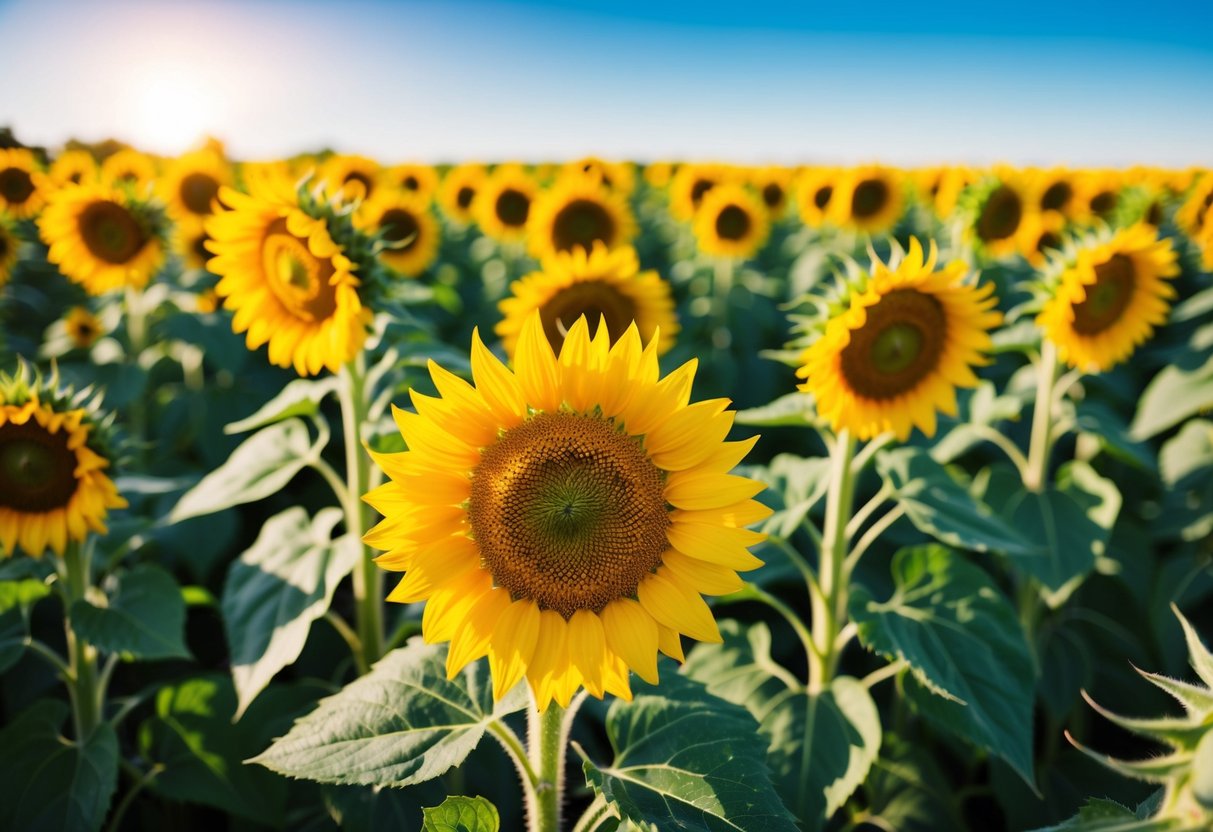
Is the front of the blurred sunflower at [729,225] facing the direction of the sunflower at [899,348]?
yes

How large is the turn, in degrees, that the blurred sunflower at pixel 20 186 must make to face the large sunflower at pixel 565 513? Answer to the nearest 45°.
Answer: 0° — it already faces it

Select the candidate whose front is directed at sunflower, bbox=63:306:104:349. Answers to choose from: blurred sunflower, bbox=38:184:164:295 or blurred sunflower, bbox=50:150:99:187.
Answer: blurred sunflower, bbox=50:150:99:187

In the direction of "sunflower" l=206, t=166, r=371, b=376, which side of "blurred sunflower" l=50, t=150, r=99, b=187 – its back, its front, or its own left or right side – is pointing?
front

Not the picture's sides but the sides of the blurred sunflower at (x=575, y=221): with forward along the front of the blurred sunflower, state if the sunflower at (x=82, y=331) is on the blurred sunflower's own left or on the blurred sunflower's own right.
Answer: on the blurred sunflower's own right

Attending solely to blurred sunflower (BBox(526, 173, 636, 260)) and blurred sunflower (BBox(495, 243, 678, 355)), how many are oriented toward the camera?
2

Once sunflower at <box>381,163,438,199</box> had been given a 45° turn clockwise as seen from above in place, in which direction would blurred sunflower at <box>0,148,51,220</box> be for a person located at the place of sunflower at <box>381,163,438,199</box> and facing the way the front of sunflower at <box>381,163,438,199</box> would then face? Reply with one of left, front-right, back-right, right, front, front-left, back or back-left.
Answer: front

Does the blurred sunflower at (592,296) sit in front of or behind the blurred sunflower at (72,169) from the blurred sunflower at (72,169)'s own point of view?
in front

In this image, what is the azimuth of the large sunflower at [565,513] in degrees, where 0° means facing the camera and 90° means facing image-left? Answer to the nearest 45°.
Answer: approximately 0°

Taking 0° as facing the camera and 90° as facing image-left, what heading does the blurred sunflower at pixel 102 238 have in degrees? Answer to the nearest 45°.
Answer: approximately 0°

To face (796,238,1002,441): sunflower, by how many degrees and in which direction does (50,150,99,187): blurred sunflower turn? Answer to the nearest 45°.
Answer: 0° — it already faces it
